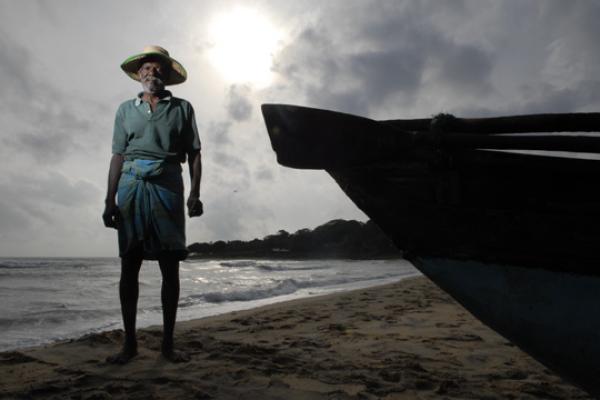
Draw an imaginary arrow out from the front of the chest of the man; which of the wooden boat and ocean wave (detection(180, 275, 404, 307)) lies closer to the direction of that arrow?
the wooden boat

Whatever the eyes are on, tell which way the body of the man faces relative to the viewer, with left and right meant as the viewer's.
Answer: facing the viewer

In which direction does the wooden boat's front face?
to the viewer's left

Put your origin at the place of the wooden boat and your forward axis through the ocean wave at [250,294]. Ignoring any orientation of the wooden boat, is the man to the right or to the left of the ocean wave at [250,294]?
left

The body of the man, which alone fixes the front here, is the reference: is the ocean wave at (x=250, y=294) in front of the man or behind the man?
behind

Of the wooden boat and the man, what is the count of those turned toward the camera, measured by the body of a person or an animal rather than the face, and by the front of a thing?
1

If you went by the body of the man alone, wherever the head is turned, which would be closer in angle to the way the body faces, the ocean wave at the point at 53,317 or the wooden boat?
the wooden boat

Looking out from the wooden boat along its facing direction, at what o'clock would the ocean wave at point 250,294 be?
The ocean wave is roughly at 2 o'clock from the wooden boat.

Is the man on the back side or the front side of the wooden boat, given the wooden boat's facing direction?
on the front side

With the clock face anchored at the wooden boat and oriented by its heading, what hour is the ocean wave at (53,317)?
The ocean wave is roughly at 1 o'clock from the wooden boat.

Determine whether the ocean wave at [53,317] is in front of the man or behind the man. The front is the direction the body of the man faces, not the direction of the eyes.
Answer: behind
